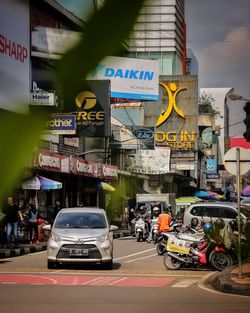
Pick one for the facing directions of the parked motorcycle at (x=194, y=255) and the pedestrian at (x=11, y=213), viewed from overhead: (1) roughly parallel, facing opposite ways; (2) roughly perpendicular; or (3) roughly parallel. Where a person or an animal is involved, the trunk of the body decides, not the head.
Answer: roughly perpendicular

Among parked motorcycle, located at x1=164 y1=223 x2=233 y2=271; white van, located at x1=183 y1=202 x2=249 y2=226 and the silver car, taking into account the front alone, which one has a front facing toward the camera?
the silver car

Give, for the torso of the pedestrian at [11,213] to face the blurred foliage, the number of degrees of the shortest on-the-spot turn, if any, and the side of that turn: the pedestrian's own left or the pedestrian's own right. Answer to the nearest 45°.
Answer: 0° — they already face it

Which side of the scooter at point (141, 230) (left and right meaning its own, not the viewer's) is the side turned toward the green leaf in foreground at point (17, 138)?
front

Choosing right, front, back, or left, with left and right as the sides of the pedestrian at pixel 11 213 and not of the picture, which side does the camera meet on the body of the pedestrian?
front
